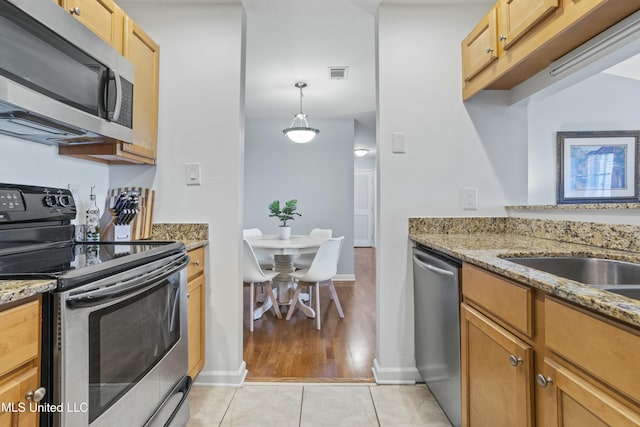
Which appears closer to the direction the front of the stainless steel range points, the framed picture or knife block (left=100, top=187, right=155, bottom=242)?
the framed picture

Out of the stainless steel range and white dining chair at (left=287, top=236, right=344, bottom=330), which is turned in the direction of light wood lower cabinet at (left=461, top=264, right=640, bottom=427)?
the stainless steel range

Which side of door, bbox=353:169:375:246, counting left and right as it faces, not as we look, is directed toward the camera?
front

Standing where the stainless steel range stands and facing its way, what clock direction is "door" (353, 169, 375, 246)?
The door is roughly at 9 o'clock from the stainless steel range.

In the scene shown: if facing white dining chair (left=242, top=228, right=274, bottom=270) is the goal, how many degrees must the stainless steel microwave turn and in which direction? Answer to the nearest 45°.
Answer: approximately 90° to its left

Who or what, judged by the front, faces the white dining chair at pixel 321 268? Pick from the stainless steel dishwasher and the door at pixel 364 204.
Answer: the door

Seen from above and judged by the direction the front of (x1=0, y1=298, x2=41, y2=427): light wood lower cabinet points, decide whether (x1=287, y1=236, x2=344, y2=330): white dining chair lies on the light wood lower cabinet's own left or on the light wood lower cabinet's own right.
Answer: on the light wood lower cabinet's own left

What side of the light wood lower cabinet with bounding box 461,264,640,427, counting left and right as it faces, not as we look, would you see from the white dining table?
right

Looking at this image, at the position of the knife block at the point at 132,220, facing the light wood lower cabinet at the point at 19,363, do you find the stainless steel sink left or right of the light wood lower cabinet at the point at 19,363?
left

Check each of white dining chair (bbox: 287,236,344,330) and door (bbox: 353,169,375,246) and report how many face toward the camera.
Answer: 1

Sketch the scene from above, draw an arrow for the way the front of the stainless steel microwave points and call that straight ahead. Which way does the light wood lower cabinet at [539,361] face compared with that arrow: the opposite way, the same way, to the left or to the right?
the opposite way

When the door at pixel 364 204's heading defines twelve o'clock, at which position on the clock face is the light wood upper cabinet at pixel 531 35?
The light wood upper cabinet is roughly at 12 o'clock from the door.

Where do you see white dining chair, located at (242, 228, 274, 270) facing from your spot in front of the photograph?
facing the viewer and to the right of the viewer
